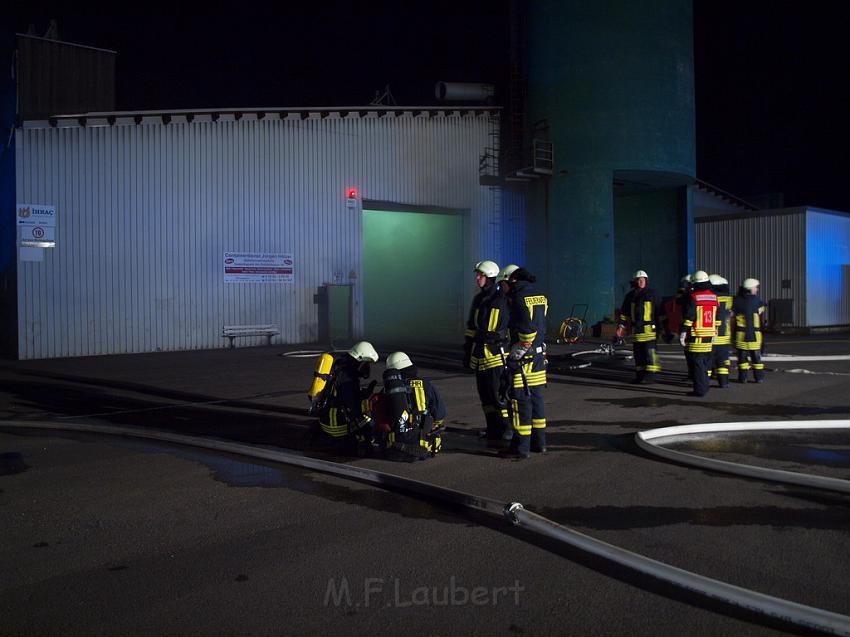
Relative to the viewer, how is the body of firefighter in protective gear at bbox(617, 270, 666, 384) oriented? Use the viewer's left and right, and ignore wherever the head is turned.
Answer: facing the viewer

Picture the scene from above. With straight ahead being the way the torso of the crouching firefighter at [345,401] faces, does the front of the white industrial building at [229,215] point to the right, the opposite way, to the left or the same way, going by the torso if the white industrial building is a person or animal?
to the right

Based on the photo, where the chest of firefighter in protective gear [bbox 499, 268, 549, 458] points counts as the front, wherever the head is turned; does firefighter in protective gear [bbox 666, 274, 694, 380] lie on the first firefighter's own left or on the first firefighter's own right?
on the first firefighter's own right

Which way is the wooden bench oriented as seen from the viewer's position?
toward the camera

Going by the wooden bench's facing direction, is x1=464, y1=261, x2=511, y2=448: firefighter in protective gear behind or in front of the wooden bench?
in front

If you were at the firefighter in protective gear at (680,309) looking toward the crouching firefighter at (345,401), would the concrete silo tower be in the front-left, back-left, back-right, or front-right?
back-right

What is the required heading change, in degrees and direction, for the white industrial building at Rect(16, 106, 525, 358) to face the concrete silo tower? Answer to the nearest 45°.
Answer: approximately 90° to its left

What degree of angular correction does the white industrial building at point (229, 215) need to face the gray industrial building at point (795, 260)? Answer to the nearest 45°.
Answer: approximately 90° to its left

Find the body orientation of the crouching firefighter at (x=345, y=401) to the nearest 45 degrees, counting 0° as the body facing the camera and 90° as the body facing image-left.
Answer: approximately 270°

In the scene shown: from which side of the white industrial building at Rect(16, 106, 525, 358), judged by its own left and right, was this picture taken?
front

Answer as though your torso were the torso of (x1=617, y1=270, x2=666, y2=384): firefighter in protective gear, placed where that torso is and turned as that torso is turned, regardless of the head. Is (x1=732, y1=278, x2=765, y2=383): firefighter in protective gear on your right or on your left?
on your left

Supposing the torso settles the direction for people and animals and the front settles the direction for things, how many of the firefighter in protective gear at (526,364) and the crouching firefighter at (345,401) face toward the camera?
0

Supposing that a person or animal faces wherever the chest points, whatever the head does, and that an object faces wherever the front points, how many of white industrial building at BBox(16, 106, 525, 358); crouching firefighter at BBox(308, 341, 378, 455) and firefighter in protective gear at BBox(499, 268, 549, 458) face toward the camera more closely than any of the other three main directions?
1

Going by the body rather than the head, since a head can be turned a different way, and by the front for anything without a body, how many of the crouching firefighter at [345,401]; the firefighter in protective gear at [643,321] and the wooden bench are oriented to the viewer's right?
1

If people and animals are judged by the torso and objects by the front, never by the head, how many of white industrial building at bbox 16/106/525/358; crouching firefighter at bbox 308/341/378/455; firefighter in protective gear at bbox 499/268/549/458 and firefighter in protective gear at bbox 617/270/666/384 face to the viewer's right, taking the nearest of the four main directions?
1

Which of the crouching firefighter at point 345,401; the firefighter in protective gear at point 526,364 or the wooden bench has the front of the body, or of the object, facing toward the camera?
the wooden bench
